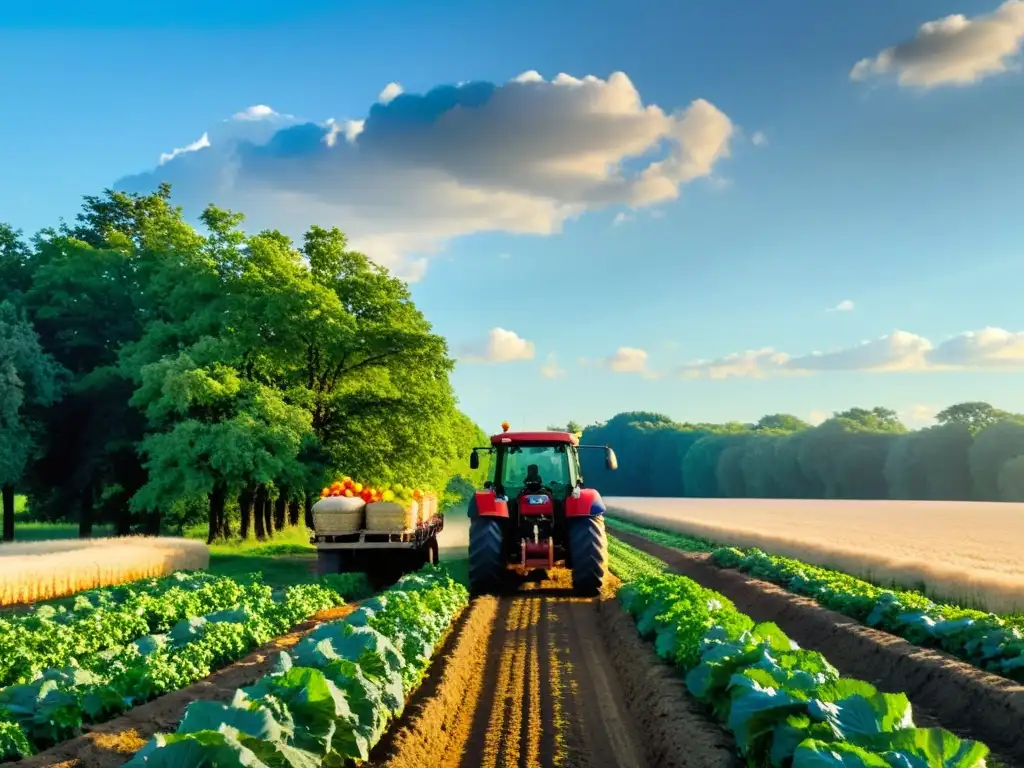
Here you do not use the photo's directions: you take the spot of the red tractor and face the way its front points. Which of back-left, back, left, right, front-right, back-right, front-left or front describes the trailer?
front-left

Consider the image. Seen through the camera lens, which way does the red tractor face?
facing away from the viewer

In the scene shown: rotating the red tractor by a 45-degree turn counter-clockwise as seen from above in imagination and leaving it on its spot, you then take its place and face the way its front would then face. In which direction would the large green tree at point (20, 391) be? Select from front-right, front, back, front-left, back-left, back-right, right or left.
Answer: front

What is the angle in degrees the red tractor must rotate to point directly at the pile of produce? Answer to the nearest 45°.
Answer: approximately 45° to its left
